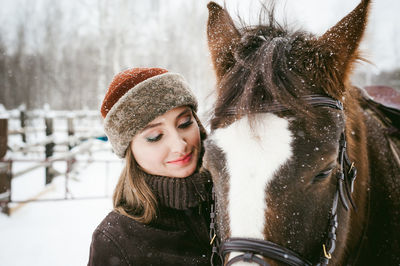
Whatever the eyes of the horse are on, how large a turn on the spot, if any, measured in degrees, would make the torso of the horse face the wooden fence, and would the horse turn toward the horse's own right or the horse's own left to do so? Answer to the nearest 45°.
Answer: approximately 90° to the horse's own right

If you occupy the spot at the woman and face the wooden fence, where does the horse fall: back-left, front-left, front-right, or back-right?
back-right

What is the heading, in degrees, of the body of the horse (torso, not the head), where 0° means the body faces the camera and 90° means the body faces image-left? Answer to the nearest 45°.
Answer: approximately 45°

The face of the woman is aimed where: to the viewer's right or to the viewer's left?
to the viewer's right
